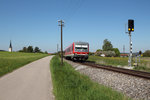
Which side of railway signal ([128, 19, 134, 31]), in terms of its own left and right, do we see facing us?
front
